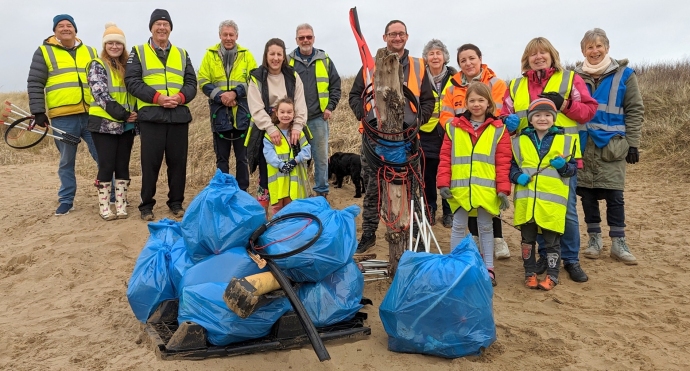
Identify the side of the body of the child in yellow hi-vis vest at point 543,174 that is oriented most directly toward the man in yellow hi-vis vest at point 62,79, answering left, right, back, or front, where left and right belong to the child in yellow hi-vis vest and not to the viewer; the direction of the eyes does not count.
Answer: right

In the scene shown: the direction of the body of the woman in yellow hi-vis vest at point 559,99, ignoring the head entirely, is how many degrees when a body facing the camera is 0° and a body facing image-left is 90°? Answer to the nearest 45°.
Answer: approximately 0°

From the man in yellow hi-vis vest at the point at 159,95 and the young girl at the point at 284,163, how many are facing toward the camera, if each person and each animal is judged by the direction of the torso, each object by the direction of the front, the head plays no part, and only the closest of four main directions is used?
2

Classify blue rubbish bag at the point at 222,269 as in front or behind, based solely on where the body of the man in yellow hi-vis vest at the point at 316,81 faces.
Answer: in front

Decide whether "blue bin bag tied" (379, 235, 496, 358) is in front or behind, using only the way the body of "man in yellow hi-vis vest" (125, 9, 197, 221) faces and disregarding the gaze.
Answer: in front

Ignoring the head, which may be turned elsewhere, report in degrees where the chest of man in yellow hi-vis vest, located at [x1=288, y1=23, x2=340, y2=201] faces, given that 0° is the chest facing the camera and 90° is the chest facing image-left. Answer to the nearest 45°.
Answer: approximately 0°
